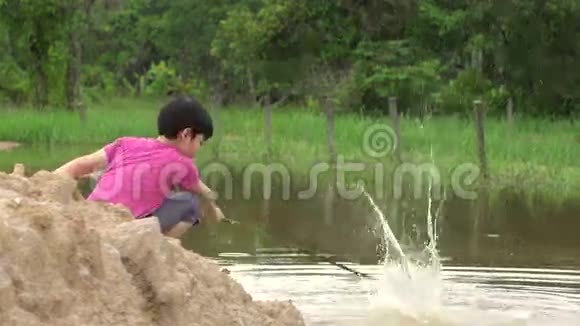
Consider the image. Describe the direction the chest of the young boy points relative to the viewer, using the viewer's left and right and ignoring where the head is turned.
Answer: facing away from the viewer and to the right of the viewer

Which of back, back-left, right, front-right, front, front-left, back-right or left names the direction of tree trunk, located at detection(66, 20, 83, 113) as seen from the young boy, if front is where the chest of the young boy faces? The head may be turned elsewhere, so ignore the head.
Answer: front-left

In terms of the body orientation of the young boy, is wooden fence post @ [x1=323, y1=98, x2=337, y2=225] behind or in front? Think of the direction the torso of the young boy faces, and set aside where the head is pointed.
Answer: in front

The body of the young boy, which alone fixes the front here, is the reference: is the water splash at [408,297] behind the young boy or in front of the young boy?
in front

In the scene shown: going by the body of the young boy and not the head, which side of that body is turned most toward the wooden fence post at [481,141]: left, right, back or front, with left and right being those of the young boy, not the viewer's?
front
